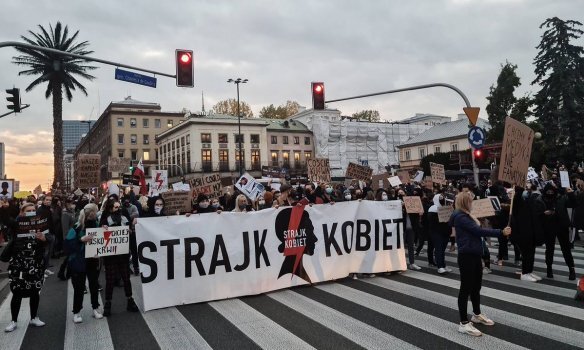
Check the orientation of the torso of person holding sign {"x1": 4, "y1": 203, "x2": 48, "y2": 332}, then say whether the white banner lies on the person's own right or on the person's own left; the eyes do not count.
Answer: on the person's own left

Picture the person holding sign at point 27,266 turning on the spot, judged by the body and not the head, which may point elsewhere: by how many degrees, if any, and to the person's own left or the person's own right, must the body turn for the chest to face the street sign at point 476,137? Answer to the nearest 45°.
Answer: approximately 90° to the person's own left

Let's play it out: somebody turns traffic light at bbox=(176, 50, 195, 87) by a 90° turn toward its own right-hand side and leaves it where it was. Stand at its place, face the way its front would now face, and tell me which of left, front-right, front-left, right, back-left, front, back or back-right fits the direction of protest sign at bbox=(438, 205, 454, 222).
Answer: back-left

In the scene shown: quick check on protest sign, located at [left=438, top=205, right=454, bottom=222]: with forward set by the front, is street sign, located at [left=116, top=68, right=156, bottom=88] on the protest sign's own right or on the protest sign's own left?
on the protest sign's own right

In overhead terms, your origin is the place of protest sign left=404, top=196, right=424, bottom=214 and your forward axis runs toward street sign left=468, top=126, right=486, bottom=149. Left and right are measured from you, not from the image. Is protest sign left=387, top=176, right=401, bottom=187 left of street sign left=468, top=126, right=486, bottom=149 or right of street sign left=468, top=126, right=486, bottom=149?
left

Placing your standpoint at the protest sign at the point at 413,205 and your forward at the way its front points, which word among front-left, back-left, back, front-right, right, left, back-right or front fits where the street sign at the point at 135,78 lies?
right

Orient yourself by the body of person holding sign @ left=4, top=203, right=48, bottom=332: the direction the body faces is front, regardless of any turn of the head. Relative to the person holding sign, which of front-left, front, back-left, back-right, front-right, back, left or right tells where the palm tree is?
back

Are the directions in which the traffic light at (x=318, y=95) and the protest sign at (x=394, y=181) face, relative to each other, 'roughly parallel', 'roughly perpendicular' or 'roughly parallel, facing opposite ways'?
roughly parallel

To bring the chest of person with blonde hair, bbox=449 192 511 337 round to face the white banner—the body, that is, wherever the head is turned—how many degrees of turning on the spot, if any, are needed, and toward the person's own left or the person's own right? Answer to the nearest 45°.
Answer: approximately 180°

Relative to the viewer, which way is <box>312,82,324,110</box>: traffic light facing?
toward the camera

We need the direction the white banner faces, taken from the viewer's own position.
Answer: facing the viewer and to the right of the viewer

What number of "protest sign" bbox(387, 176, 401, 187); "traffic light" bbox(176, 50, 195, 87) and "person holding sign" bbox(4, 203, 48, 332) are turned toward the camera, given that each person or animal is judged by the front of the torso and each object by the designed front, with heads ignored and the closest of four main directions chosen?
3

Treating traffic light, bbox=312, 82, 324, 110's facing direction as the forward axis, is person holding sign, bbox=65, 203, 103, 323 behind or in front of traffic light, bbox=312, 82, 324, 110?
in front

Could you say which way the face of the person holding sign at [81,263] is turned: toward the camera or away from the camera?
toward the camera

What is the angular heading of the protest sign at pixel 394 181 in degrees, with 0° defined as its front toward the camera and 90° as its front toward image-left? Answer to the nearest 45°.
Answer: approximately 0°

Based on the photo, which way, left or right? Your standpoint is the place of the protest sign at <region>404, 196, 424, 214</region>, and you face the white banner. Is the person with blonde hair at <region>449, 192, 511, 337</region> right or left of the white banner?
left

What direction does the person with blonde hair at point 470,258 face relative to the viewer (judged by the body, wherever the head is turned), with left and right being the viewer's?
facing to the right of the viewer

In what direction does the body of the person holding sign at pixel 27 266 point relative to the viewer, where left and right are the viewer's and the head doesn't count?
facing the viewer
